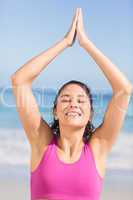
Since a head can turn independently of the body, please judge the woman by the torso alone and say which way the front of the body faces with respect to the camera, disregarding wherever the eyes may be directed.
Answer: toward the camera
